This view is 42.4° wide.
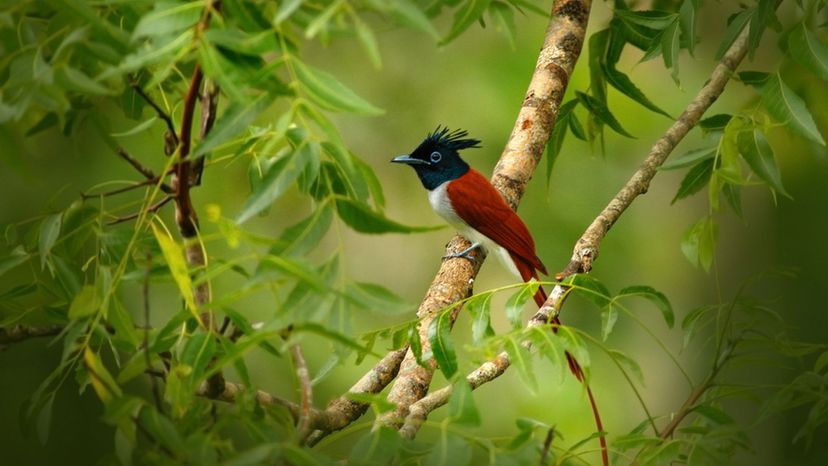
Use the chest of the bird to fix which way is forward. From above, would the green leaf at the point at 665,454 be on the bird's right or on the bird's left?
on the bird's left

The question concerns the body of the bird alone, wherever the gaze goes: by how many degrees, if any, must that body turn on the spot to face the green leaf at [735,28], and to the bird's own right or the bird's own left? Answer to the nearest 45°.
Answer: approximately 135° to the bird's own left

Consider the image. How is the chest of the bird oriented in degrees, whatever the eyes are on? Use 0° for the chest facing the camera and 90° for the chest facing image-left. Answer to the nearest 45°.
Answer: approximately 90°

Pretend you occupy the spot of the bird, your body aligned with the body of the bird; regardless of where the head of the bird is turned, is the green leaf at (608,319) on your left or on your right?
on your left

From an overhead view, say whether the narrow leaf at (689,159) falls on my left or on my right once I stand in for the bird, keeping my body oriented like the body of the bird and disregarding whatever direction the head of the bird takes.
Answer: on my left

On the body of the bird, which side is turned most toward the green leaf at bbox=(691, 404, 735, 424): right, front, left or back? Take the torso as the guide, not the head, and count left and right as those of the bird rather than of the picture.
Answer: back

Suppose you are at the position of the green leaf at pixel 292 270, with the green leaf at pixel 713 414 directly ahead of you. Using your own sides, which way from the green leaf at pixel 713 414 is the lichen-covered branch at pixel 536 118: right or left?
left
